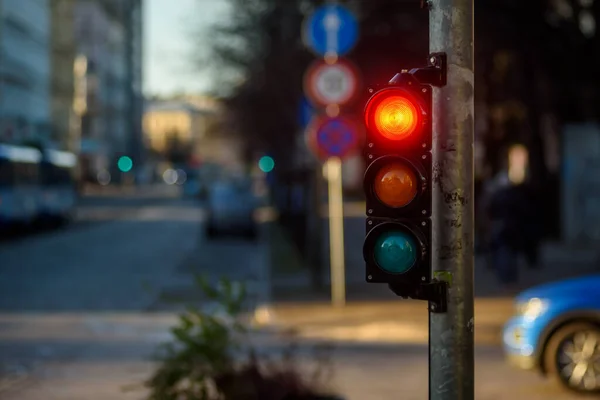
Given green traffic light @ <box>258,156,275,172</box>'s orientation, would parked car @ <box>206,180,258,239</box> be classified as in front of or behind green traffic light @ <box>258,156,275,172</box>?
in front

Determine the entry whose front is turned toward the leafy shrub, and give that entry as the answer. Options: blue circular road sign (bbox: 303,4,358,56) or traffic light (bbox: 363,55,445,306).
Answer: the blue circular road sign

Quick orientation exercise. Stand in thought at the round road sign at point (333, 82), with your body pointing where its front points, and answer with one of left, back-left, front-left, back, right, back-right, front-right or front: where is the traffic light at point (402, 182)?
front

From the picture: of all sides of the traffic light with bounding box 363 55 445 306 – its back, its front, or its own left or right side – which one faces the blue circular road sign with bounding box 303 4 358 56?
back

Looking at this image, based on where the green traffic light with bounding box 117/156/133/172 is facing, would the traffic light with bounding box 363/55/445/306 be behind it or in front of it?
in front

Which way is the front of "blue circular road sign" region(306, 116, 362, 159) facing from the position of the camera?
facing the viewer

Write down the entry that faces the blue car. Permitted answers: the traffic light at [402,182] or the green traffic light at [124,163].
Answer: the green traffic light

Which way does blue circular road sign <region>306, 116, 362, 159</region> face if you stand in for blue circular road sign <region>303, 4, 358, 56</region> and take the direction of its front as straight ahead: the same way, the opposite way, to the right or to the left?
the same way

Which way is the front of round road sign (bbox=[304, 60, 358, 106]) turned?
toward the camera

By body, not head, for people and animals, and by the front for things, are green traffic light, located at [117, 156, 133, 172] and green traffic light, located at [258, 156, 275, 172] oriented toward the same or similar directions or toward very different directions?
same or similar directions

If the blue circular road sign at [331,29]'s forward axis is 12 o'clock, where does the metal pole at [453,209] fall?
The metal pole is roughly at 12 o'clock from the blue circular road sign.

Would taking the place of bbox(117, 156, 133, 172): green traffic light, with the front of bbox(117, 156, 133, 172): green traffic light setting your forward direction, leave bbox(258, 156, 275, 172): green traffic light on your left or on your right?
on your left

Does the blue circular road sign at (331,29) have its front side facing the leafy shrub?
yes

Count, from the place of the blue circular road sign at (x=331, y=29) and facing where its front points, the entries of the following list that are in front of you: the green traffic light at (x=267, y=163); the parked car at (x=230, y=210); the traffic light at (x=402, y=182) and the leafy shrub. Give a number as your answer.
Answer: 2

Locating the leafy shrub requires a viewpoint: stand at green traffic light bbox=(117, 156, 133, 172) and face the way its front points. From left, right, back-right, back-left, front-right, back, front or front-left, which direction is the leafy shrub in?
front

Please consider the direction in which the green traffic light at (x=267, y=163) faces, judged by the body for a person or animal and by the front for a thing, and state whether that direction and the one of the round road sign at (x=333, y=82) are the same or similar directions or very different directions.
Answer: same or similar directions

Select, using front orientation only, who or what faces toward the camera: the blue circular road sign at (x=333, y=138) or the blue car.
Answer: the blue circular road sign

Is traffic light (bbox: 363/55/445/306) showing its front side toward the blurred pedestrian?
no

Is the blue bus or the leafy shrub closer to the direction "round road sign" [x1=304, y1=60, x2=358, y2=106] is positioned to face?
the leafy shrub

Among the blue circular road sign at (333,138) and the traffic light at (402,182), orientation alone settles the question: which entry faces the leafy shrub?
the blue circular road sign

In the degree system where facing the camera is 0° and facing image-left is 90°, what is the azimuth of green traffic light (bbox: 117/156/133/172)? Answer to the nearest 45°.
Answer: approximately 0°

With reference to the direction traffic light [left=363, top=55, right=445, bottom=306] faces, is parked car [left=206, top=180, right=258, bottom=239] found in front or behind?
behind

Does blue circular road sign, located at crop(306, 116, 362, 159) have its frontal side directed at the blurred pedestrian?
no
